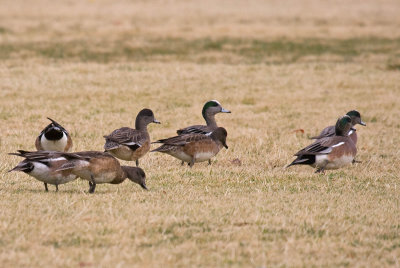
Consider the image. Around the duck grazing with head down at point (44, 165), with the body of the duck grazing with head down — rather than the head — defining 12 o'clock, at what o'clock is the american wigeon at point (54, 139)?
The american wigeon is roughly at 9 o'clock from the duck grazing with head down.

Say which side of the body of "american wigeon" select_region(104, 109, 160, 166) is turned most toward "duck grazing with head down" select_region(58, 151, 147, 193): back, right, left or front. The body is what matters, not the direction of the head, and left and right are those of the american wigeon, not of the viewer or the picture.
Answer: right

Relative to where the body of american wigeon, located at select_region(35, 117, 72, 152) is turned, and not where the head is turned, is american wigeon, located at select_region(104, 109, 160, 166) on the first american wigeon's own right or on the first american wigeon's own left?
on the first american wigeon's own right

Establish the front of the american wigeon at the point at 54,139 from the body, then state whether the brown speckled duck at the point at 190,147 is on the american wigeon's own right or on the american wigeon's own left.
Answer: on the american wigeon's own right

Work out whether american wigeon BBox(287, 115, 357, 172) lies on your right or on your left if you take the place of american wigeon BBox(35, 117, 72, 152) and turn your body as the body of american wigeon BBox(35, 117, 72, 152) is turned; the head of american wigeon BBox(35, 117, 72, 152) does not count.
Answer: on your right

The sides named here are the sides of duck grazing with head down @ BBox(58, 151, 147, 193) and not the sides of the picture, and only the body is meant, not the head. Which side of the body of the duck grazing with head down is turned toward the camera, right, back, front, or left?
right

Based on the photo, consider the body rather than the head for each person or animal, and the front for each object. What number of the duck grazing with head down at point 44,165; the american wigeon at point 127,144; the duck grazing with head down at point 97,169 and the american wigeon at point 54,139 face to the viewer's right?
3

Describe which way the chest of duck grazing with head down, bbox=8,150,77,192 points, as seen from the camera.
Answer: to the viewer's right

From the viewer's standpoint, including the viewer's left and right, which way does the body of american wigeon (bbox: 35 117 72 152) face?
facing away from the viewer

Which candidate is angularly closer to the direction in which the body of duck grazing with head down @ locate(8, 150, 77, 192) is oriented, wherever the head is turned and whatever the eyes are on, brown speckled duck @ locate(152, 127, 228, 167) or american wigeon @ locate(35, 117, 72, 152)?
the brown speckled duck

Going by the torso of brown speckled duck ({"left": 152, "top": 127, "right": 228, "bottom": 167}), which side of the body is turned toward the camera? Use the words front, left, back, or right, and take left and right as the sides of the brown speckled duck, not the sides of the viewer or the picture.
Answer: right

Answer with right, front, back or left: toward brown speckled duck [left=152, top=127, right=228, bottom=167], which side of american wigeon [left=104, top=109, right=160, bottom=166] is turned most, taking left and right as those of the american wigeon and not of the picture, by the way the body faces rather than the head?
front

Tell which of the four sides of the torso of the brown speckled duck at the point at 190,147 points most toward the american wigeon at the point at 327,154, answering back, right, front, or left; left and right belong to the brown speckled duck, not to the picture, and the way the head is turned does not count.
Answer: front

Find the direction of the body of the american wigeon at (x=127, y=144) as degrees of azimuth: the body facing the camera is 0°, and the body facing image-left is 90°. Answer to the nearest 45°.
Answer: approximately 270°
